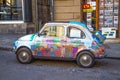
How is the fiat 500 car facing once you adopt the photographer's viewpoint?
facing to the left of the viewer
